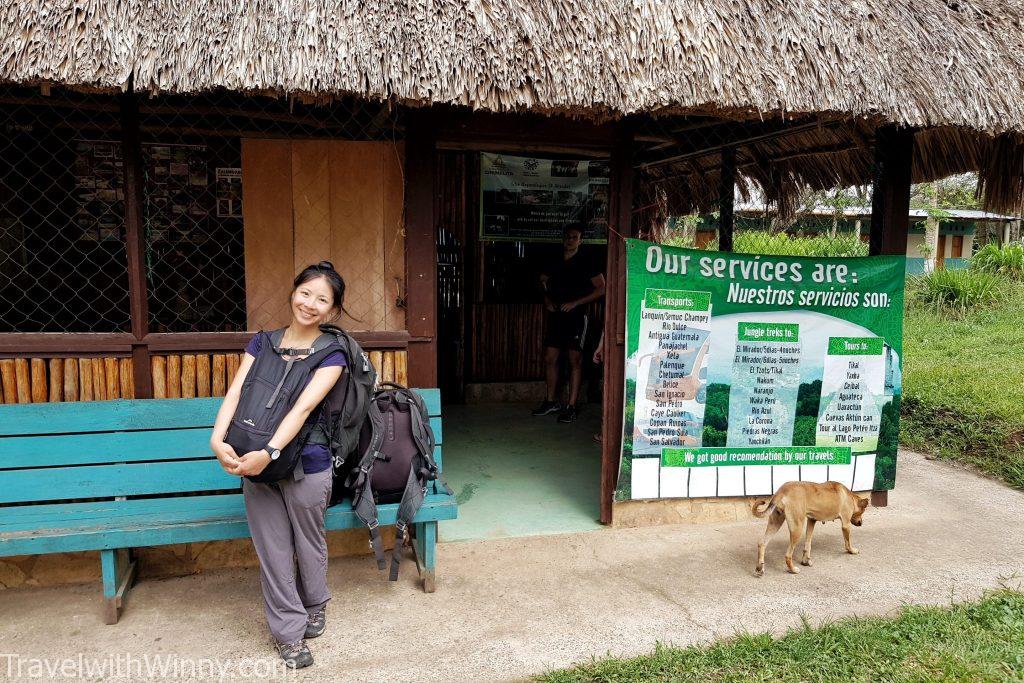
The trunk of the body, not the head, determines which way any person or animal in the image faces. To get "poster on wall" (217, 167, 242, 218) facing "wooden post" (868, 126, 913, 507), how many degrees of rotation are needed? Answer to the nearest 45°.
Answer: approximately 90° to its left

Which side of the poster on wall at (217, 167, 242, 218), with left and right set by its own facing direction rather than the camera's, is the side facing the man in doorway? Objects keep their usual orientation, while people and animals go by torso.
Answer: left

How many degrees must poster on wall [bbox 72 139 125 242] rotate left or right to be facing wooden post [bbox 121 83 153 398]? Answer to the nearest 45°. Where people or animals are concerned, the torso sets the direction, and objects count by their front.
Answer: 0° — it already faces it

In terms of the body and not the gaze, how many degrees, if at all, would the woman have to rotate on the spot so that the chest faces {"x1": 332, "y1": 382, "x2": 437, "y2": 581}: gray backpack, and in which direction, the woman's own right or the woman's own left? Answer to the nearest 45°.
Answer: approximately 135° to the woman's own left

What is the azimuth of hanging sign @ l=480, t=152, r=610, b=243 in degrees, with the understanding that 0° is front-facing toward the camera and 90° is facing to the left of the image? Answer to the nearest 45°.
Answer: approximately 0°

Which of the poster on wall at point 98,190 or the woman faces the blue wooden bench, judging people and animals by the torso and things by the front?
the poster on wall
